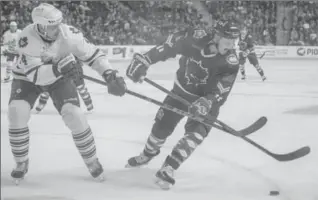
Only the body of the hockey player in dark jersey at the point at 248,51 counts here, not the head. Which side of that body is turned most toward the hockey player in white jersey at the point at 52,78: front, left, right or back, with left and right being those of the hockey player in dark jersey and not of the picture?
front

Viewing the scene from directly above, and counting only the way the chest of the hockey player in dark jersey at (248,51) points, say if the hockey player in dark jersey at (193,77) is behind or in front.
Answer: in front

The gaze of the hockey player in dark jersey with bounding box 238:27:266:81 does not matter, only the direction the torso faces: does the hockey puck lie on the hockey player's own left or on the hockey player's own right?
on the hockey player's own left

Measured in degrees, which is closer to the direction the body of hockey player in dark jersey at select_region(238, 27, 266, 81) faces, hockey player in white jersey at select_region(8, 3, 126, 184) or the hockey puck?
the hockey player in white jersey

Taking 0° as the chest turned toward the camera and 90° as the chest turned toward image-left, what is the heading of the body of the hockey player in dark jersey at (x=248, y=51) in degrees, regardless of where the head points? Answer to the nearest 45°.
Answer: approximately 45°
